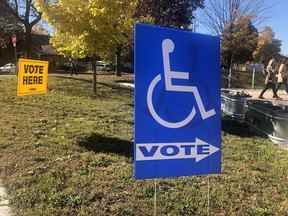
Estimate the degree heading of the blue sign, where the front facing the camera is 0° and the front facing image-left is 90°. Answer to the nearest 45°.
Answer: approximately 315°

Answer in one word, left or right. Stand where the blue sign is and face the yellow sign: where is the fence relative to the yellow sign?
right

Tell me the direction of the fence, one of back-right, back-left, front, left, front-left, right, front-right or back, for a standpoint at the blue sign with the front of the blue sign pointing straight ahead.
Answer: back-left

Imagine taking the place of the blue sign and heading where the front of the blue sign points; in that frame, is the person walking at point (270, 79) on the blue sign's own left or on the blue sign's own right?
on the blue sign's own left

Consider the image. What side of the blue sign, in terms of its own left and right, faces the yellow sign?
back
